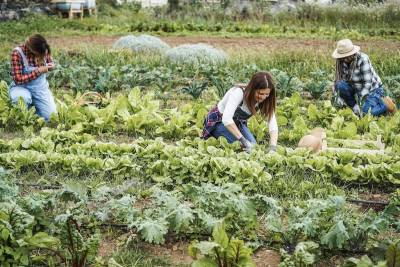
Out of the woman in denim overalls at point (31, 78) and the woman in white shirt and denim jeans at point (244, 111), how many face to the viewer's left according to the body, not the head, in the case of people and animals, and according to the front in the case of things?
0

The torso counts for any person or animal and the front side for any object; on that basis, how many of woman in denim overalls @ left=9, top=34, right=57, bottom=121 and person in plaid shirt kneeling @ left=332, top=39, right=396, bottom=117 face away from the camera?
0

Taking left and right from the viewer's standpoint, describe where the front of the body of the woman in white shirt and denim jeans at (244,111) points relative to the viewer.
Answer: facing the viewer and to the right of the viewer

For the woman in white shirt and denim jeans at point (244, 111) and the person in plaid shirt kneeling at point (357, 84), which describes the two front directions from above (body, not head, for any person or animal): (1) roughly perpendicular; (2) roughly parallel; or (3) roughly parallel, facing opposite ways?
roughly perpendicular

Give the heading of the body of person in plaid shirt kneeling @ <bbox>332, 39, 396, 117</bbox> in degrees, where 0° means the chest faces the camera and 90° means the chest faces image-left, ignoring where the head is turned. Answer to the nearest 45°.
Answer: approximately 45°

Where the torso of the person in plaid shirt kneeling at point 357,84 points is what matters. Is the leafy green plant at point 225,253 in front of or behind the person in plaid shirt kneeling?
in front

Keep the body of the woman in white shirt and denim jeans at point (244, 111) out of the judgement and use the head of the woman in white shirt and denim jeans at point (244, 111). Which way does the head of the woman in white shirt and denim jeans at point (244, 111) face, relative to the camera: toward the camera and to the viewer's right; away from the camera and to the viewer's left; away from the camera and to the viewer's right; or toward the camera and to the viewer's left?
toward the camera and to the viewer's right

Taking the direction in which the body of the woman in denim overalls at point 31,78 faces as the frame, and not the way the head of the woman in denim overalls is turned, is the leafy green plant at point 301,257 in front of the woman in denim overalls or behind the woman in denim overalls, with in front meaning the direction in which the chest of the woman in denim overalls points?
in front
